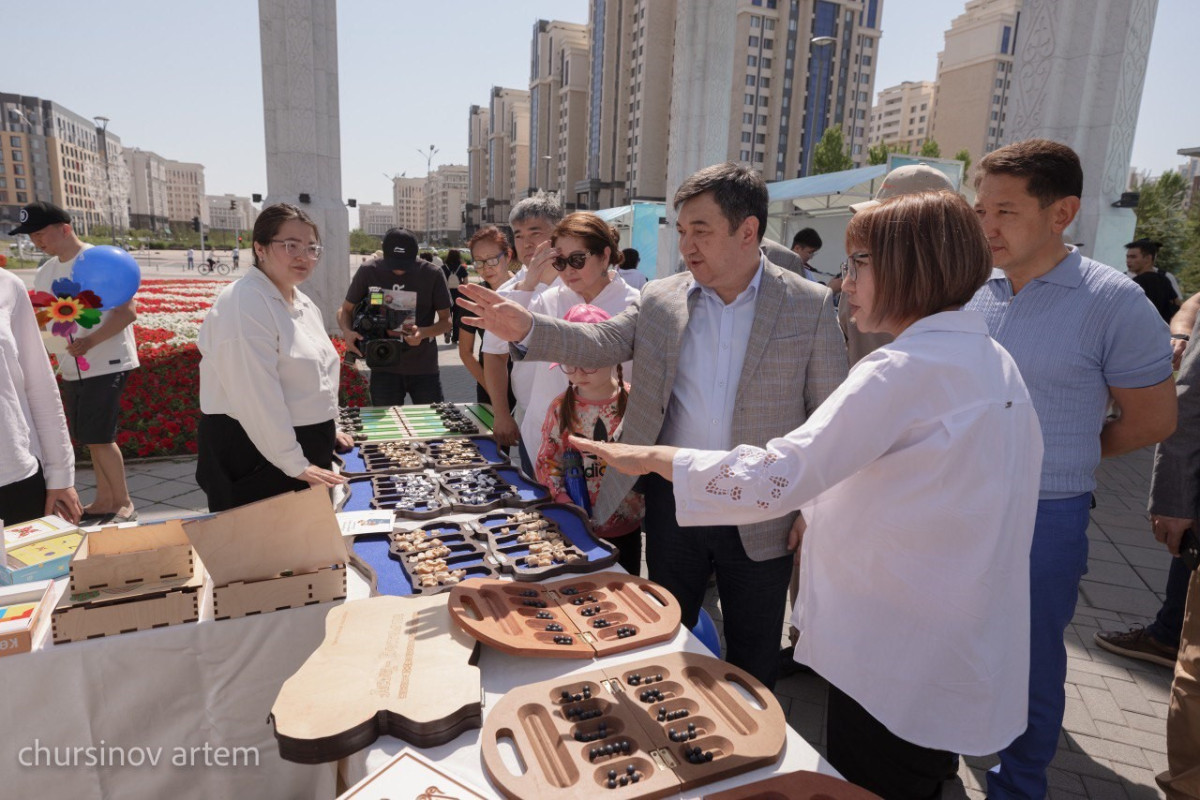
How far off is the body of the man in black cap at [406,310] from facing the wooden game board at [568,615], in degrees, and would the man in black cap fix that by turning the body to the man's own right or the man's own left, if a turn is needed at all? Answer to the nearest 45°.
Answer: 0° — they already face it

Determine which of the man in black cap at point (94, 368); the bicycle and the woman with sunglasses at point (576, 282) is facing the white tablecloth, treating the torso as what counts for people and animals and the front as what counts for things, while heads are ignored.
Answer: the woman with sunglasses

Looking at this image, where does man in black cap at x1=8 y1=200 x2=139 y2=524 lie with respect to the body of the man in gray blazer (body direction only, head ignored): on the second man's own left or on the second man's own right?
on the second man's own right

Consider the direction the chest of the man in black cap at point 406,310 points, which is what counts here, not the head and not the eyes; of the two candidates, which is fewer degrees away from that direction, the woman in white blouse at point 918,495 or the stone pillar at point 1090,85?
the woman in white blouse

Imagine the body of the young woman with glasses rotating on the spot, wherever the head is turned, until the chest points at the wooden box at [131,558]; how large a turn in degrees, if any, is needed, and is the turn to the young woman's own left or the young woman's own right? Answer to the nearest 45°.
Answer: approximately 90° to the young woman's own right

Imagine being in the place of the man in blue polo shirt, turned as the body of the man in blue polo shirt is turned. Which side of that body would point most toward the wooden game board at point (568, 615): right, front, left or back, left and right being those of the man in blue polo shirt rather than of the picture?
front

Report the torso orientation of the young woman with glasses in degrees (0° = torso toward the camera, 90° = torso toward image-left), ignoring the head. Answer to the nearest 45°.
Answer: approximately 315°

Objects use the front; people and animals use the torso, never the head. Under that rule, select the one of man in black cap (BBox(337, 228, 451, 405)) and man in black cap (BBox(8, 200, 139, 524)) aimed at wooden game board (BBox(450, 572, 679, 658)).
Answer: man in black cap (BBox(337, 228, 451, 405))

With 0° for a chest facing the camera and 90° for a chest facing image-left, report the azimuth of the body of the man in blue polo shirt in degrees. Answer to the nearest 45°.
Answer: approximately 45°

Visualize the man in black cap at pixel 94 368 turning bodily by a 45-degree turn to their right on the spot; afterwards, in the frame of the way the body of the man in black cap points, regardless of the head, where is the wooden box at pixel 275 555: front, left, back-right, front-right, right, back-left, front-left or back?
back-left
